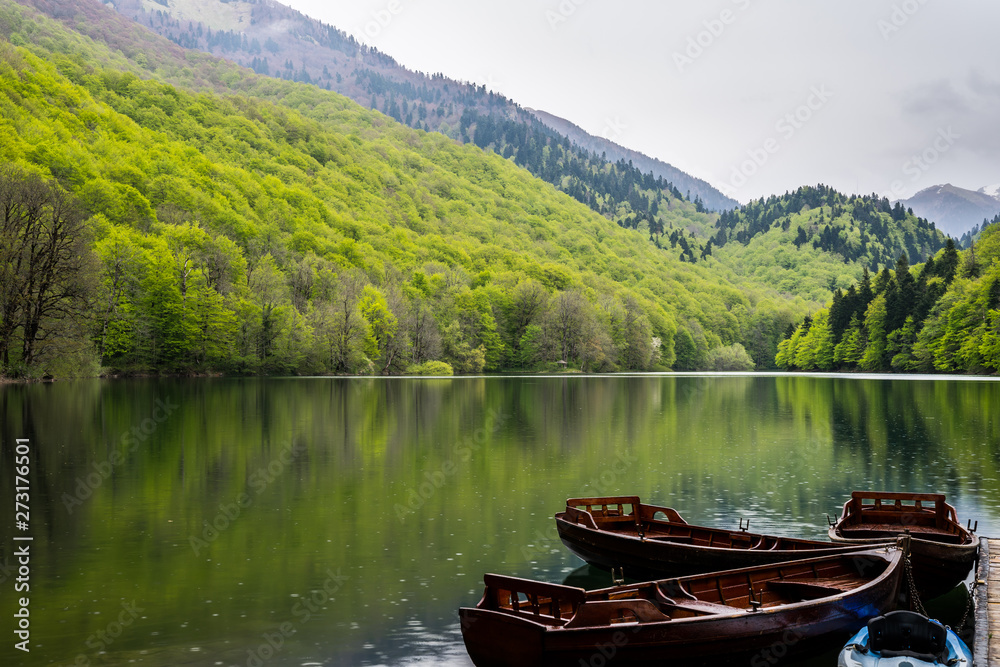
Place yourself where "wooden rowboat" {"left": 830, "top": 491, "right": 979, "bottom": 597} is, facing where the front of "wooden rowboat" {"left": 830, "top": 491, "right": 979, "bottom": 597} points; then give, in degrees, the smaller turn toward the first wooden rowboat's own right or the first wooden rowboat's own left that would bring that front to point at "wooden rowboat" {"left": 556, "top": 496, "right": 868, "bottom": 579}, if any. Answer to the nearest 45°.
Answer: approximately 45° to the first wooden rowboat's own right

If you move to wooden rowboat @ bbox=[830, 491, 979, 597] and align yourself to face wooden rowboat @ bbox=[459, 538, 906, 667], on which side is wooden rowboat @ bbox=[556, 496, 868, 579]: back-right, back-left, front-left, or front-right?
front-right

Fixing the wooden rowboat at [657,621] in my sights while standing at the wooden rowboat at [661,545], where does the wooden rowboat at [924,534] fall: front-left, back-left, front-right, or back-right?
back-left

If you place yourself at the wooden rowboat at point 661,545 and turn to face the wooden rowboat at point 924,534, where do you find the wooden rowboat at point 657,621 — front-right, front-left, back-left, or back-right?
back-right

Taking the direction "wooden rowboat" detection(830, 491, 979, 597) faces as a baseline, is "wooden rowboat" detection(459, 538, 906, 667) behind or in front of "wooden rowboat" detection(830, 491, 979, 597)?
in front

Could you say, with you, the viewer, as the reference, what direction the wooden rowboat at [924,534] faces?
facing the viewer
